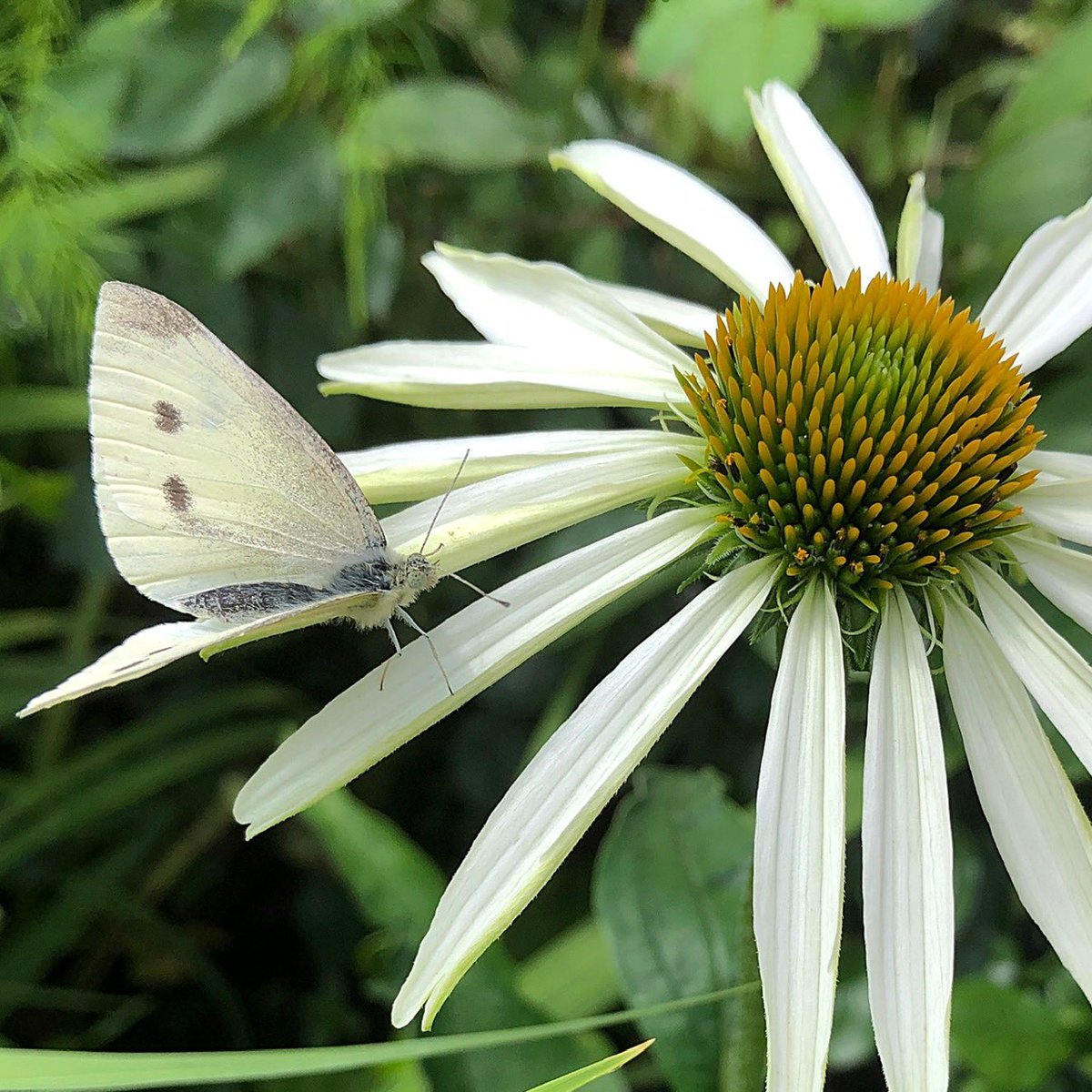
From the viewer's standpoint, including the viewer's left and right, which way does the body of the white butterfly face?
facing to the right of the viewer
